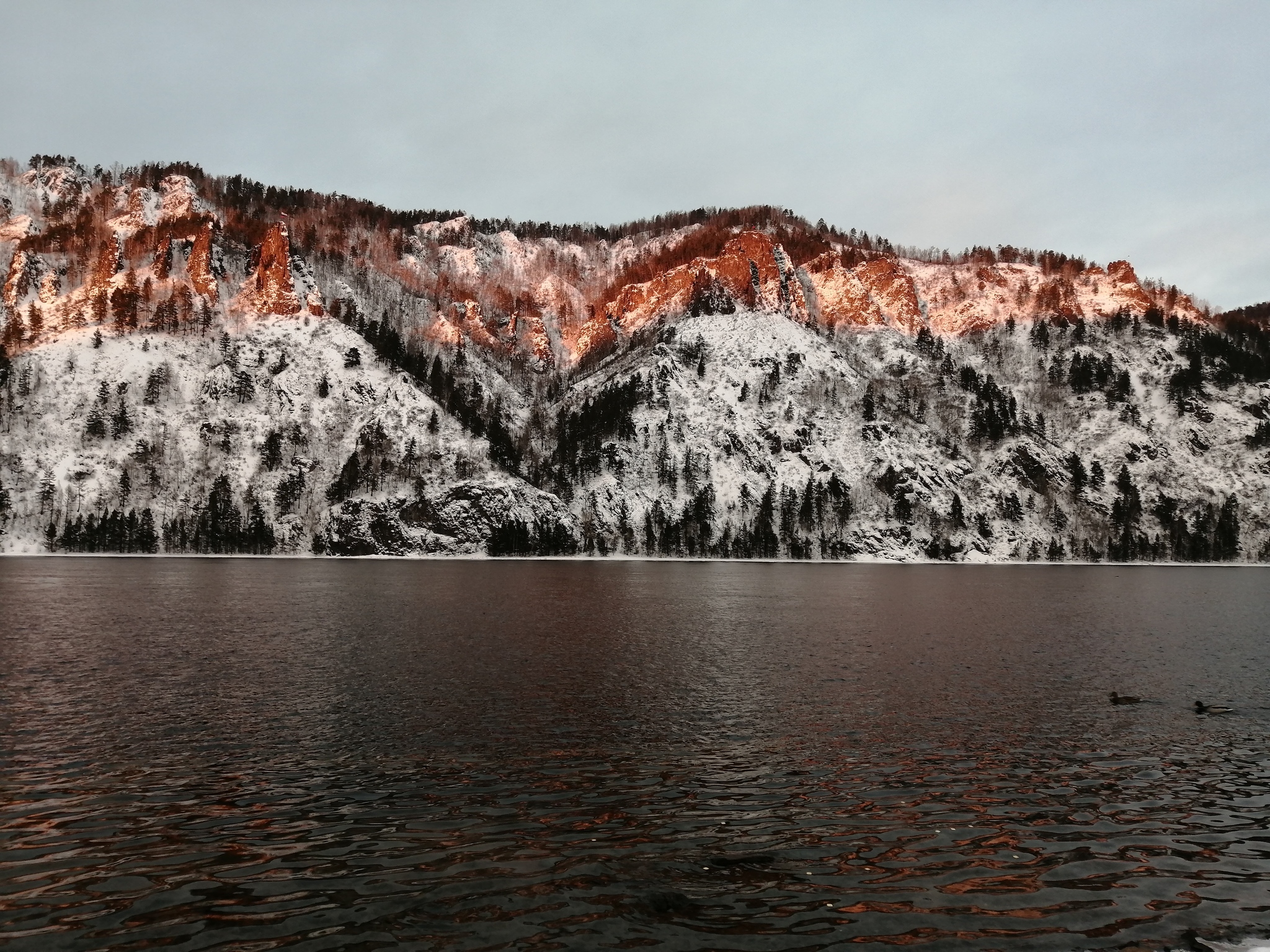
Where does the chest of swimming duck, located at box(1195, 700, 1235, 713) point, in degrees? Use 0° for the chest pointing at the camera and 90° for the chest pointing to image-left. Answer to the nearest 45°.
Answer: approximately 90°
